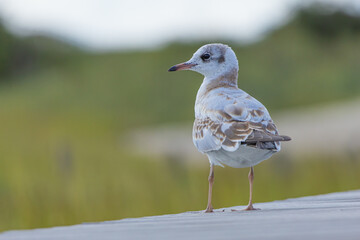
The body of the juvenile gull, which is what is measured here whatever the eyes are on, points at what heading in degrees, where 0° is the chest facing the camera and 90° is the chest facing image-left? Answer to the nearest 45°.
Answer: approximately 135°
